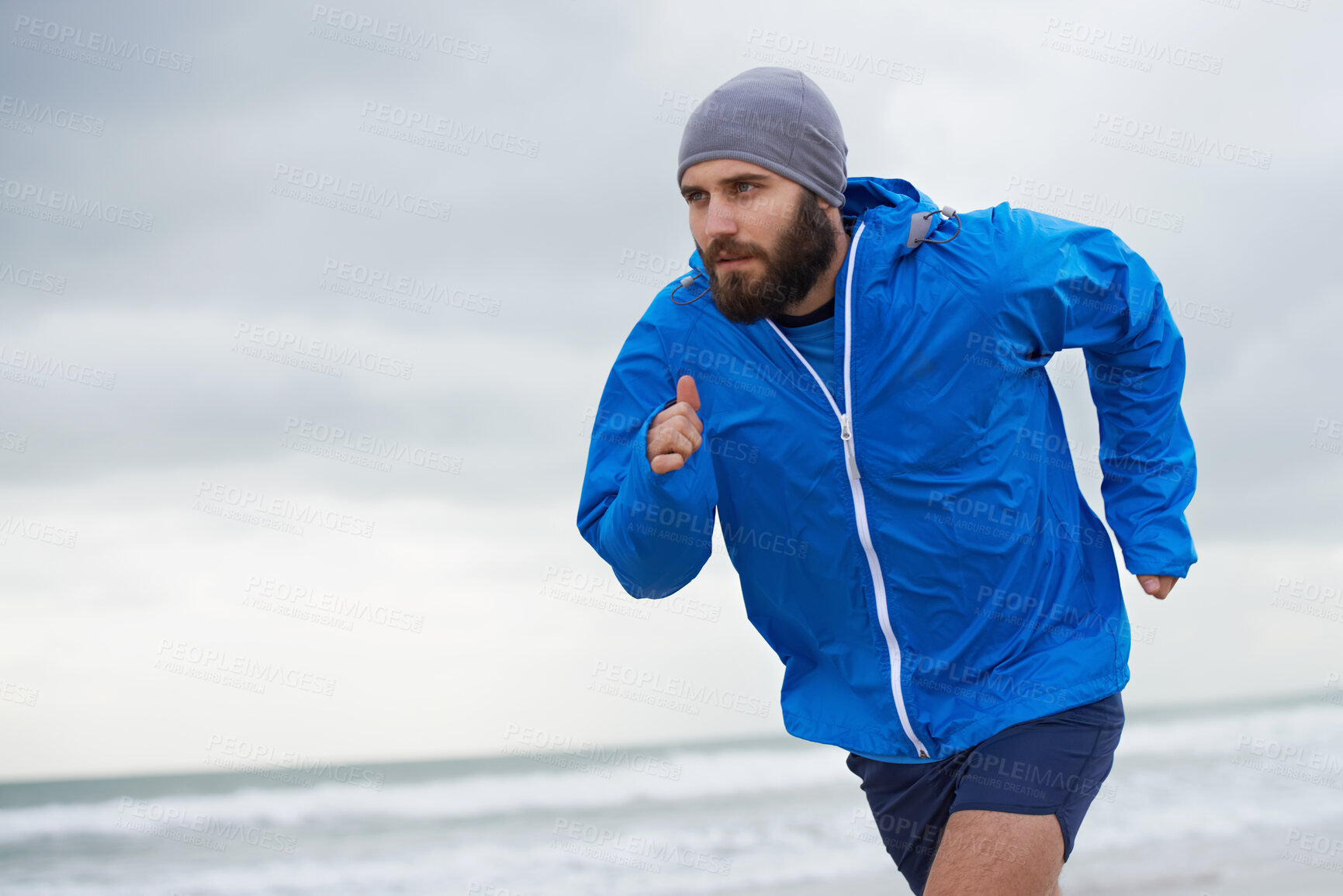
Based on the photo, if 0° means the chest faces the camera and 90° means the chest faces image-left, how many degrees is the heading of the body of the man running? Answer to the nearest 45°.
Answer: approximately 45°

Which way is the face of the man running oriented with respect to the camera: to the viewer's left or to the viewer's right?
to the viewer's left
